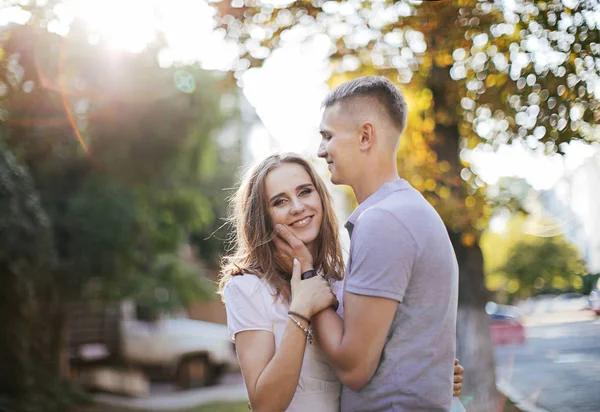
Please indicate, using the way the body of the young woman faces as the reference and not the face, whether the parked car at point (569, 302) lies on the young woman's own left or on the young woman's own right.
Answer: on the young woman's own left

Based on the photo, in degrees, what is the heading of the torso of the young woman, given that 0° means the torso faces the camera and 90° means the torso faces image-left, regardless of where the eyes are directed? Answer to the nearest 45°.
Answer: approximately 315°

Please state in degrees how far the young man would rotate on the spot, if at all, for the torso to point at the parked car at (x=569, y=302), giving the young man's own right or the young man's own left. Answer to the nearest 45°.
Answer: approximately 135° to the young man's own right

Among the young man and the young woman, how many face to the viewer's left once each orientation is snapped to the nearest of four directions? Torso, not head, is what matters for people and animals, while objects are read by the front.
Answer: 1

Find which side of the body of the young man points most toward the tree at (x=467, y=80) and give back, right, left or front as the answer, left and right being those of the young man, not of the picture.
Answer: right

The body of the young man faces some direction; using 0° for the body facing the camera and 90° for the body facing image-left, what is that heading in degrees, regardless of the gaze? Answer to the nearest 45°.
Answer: approximately 90°

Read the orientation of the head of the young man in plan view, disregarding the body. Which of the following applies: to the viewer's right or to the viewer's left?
to the viewer's left

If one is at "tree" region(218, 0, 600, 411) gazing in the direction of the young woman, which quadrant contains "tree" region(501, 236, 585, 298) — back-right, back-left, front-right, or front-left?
back-left

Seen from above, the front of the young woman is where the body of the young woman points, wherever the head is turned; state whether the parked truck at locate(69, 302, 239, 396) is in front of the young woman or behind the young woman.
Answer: behind

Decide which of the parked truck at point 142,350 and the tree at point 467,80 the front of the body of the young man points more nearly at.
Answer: the parked truck
